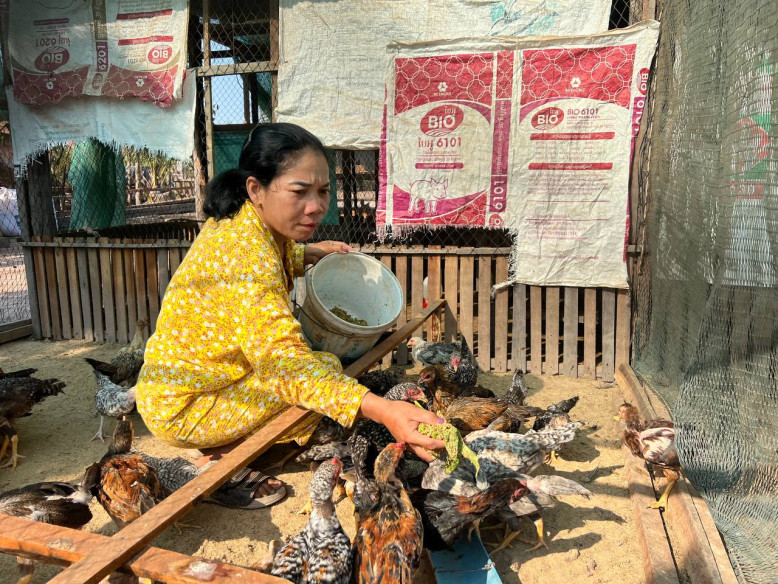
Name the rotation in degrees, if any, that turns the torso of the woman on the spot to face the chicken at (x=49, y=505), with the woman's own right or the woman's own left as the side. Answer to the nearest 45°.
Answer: approximately 180°

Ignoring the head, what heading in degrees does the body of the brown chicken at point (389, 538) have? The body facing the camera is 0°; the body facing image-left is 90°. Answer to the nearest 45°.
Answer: approximately 180°

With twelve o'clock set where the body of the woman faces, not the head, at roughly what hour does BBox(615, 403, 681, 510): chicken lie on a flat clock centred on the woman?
The chicken is roughly at 12 o'clock from the woman.

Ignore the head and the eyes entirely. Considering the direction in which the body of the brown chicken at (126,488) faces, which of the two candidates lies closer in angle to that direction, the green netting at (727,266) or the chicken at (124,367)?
the chicken

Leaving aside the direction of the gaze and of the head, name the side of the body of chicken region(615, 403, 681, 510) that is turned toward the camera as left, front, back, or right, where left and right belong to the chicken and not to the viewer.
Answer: left

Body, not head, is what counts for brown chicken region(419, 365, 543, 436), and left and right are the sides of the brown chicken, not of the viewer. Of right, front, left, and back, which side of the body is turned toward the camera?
left

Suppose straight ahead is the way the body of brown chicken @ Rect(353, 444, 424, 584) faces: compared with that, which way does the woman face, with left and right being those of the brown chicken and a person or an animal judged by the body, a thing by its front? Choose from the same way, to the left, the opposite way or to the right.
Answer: to the right
